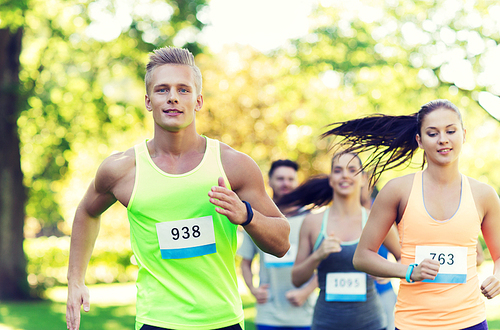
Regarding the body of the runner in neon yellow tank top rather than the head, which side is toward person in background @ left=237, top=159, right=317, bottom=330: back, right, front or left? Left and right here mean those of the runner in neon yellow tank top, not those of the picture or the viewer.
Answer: back

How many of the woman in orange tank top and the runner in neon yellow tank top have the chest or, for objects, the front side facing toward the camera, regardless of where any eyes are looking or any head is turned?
2

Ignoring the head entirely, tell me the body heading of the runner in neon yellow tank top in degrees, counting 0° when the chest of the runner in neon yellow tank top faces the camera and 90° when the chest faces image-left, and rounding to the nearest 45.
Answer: approximately 0°

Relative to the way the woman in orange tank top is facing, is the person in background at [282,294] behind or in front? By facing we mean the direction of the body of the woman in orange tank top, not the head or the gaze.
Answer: behind

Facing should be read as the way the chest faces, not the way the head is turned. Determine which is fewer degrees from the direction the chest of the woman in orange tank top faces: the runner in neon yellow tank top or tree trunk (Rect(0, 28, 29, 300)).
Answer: the runner in neon yellow tank top

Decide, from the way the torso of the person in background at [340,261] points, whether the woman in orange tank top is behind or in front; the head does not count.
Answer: in front

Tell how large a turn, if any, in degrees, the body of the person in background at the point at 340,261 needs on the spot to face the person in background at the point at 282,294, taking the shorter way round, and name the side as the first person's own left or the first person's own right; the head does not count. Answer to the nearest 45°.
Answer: approximately 135° to the first person's own right

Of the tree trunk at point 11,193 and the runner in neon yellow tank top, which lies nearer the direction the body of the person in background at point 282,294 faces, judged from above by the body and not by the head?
the runner in neon yellow tank top
